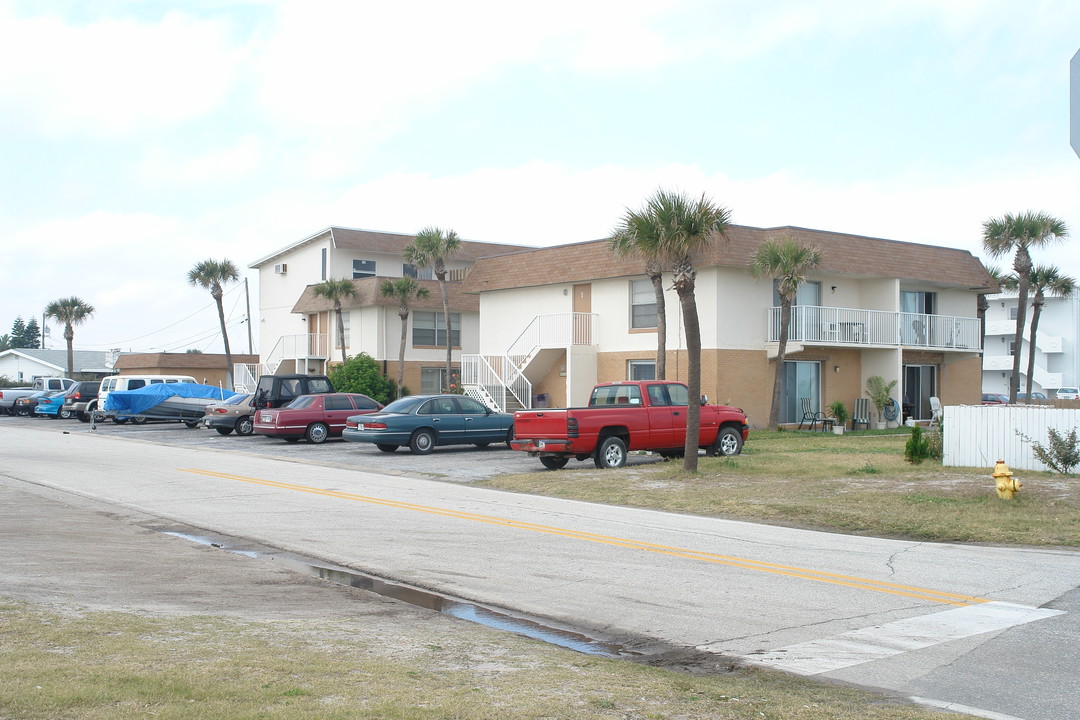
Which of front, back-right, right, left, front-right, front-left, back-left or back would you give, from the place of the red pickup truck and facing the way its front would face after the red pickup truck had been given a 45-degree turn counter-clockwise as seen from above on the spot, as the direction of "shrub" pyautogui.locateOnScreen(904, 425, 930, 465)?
right

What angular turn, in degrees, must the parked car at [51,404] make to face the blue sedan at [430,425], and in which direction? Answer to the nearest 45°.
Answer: approximately 135° to its right

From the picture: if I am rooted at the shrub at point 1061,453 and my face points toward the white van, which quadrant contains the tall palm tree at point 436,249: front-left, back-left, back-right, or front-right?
front-right

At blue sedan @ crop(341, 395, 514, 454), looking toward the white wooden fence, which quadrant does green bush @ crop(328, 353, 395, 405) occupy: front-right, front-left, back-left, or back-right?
back-left
